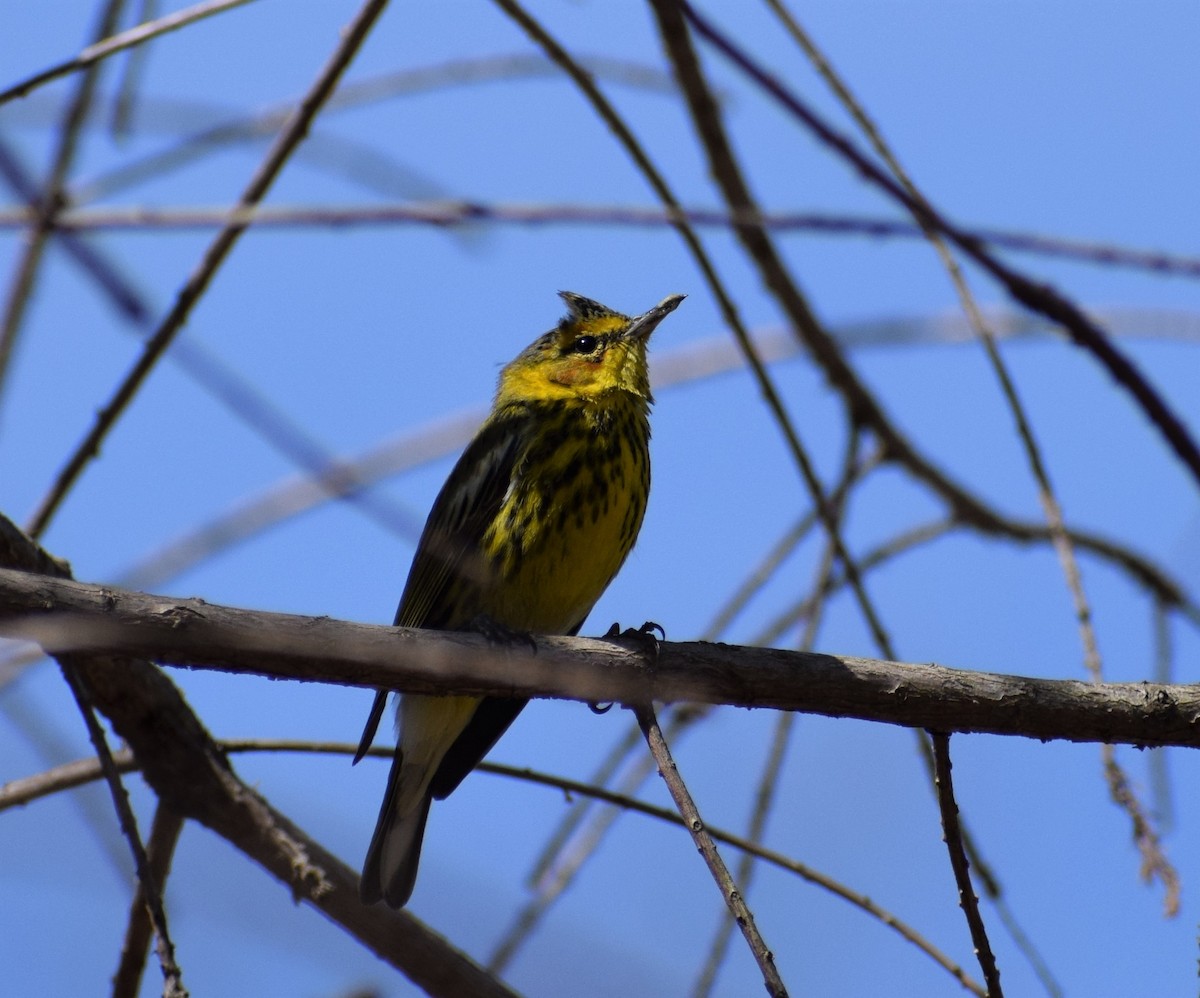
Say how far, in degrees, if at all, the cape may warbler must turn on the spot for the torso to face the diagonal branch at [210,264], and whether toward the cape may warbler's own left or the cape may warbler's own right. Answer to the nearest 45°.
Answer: approximately 90° to the cape may warbler's own right

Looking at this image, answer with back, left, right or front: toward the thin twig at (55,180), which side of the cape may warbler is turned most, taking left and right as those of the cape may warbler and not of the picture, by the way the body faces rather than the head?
right

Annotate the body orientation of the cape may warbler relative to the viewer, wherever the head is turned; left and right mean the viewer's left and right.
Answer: facing the viewer and to the right of the viewer
